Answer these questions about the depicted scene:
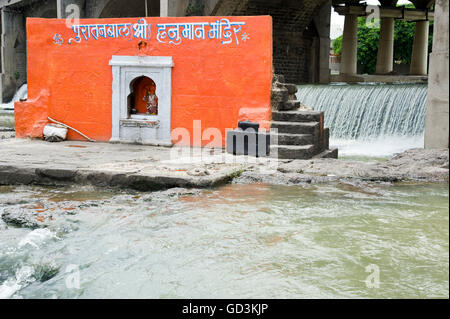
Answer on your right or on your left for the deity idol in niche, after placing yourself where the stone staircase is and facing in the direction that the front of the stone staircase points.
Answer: on your right

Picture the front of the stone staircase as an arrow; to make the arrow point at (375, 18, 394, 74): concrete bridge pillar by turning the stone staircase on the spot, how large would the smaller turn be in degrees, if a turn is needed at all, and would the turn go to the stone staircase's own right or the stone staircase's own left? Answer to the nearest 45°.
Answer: approximately 180°

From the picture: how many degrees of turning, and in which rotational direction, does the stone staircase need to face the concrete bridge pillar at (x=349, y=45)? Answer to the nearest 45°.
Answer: approximately 180°

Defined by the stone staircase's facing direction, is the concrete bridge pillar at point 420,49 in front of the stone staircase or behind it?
behind

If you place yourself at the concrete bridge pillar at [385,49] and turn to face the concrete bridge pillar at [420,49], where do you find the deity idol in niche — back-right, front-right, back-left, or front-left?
back-right

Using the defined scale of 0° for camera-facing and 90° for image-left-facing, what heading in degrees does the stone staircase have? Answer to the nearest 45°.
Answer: approximately 0°
